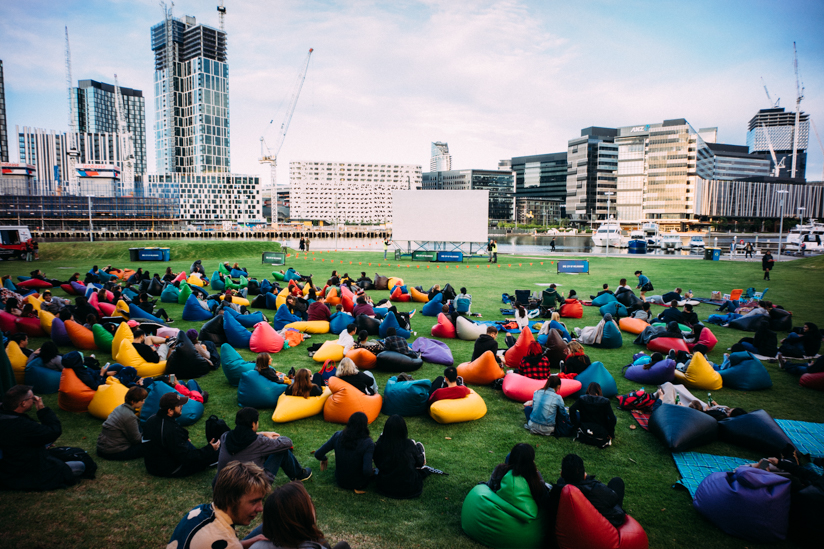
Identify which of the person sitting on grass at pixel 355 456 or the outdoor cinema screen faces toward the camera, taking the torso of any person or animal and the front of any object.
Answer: the outdoor cinema screen

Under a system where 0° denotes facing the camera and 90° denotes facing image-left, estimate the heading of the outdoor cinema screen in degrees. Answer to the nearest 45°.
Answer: approximately 0°

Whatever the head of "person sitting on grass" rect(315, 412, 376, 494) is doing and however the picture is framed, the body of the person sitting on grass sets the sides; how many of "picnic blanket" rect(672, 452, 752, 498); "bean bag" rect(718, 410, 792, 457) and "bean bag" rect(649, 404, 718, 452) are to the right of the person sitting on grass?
3

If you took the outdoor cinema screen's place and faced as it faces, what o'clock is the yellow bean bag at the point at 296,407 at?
The yellow bean bag is roughly at 12 o'clock from the outdoor cinema screen.

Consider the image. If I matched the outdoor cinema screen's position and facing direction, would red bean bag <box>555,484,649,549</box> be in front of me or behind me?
in front

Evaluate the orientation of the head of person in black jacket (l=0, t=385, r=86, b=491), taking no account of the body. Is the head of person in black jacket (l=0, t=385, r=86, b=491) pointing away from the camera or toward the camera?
away from the camera

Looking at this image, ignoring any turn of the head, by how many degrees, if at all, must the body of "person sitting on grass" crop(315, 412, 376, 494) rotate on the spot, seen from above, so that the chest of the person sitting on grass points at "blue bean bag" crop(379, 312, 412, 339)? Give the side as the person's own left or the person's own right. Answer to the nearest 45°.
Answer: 0° — they already face it

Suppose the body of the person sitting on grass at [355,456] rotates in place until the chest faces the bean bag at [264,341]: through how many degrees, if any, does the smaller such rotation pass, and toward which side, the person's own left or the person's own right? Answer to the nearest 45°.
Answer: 0° — they already face it

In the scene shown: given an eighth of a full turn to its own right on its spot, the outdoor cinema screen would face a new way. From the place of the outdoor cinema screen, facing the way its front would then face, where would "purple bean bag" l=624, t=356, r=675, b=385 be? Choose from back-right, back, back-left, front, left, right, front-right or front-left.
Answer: front-left

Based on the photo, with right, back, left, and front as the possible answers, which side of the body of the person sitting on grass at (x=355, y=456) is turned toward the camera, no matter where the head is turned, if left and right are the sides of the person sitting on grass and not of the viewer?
back

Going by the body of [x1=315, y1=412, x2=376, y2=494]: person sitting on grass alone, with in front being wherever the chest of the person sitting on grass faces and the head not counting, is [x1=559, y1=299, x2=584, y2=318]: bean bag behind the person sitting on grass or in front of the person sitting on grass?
in front

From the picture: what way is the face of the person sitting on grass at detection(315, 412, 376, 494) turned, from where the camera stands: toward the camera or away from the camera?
away from the camera

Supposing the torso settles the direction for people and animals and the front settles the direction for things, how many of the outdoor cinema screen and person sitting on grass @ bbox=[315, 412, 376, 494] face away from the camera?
1

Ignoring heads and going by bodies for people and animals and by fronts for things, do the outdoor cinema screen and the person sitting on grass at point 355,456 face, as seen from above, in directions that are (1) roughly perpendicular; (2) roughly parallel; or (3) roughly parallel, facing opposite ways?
roughly parallel, facing opposite ways

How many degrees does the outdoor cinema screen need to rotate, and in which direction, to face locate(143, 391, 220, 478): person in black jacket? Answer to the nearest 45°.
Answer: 0° — it already faces them

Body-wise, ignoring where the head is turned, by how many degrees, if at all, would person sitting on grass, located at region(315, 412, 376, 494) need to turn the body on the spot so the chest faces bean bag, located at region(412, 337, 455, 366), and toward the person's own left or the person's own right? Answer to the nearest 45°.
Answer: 0° — they already face it

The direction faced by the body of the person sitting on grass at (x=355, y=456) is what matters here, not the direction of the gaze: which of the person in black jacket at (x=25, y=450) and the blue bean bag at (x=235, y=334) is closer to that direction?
the blue bean bag
